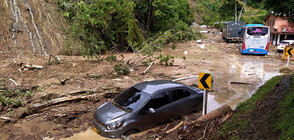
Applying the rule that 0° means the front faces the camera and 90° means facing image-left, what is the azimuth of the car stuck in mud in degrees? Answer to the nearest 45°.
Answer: approximately 45°

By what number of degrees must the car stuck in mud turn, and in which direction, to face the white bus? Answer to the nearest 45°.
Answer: approximately 180°
